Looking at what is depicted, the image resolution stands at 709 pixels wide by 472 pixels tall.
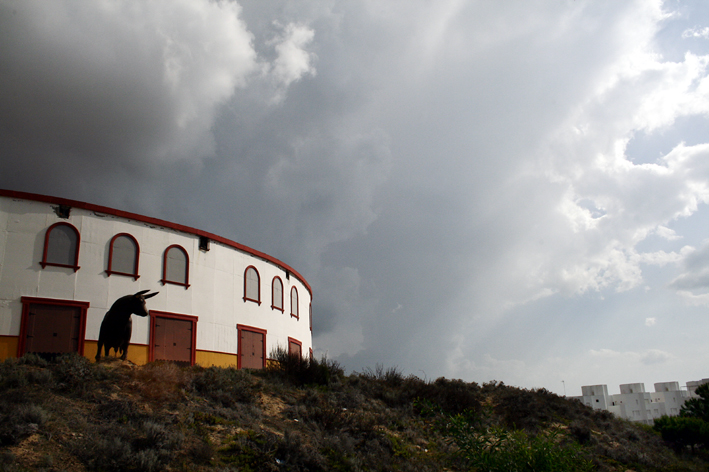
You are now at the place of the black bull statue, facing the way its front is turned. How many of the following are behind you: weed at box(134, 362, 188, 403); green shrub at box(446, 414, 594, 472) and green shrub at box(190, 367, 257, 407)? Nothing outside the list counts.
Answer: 0

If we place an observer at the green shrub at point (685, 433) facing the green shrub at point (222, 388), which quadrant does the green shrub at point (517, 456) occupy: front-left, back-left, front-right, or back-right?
front-left

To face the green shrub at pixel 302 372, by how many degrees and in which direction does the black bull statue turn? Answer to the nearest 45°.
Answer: approximately 45° to its left

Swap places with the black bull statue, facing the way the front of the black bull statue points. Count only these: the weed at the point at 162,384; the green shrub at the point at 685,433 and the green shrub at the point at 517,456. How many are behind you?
0

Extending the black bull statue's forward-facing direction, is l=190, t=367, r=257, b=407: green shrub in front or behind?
in front

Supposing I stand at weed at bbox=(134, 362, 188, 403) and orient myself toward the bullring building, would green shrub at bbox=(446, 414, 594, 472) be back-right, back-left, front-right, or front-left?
back-right

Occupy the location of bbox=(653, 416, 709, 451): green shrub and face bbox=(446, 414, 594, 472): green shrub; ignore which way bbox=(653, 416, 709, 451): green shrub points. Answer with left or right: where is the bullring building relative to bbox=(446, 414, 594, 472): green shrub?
right

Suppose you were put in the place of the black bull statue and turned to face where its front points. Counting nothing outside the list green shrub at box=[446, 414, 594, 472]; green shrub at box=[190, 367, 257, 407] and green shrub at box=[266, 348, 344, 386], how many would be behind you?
0

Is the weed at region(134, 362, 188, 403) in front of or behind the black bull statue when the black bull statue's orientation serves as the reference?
in front

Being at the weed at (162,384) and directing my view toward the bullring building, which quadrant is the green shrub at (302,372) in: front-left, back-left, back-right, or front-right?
front-right

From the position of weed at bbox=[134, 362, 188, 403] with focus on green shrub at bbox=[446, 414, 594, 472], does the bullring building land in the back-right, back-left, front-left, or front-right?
back-left

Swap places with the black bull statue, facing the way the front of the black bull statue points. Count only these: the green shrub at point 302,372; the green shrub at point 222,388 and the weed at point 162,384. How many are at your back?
0

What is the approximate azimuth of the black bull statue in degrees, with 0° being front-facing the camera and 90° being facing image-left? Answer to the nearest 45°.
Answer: approximately 315°

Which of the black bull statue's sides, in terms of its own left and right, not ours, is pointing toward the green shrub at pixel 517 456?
front
